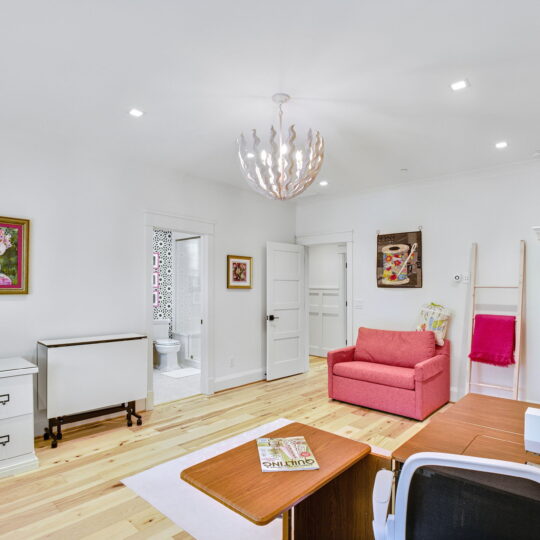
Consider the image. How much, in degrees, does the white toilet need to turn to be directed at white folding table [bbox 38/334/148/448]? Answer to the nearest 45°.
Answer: approximately 45° to its right

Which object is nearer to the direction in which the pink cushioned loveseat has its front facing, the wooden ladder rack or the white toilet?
the white toilet

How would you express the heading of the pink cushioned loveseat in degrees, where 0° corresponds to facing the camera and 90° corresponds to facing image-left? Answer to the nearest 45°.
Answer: approximately 45°

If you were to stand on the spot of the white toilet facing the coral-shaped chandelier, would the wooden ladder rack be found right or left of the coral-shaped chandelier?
left

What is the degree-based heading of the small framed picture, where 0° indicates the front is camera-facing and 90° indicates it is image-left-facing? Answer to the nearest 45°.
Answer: approximately 315°

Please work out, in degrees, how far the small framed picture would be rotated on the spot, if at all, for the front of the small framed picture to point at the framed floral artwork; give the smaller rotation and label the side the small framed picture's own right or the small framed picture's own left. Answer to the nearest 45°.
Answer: approximately 90° to the small framed picture's own right
